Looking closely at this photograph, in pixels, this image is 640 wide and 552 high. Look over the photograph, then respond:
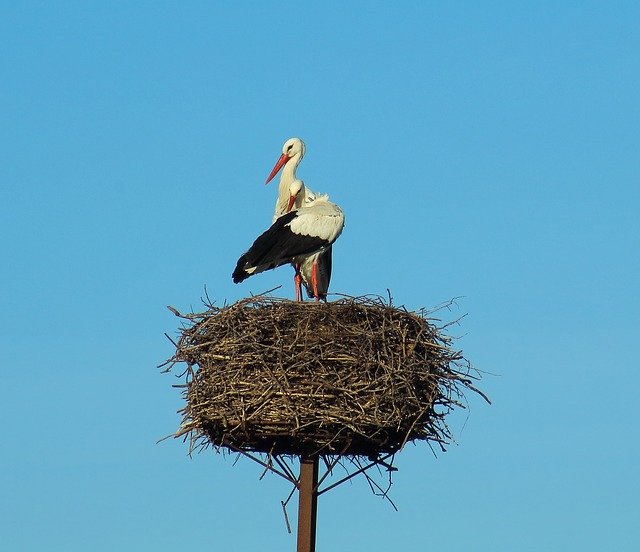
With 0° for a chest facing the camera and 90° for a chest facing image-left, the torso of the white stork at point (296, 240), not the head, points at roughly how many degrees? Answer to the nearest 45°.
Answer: approximately 270°
